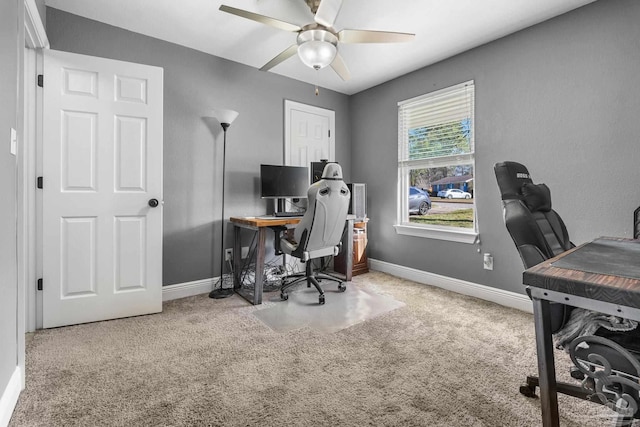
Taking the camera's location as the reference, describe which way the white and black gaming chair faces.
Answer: facing away from the viewer and to the left of the viewer

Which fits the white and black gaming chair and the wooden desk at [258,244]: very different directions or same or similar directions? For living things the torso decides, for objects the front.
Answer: very different directions

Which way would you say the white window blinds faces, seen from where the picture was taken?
facing the viewer and to the left of the viewer

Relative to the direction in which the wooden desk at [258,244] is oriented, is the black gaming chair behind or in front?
in front

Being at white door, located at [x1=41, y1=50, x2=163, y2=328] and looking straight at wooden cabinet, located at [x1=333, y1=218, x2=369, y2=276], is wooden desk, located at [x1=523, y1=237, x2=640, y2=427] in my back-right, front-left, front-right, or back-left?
front-right

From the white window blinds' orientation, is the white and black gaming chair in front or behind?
in front

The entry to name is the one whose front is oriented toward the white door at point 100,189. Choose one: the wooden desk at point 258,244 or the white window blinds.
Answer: the white window blinds

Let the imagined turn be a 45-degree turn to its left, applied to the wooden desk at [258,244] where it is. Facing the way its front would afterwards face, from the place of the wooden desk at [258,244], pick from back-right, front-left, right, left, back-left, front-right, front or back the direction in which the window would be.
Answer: front

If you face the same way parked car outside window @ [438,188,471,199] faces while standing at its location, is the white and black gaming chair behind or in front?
behind
